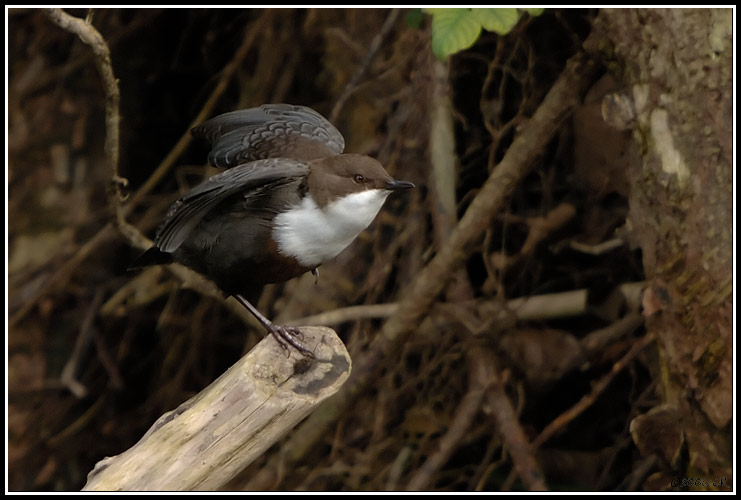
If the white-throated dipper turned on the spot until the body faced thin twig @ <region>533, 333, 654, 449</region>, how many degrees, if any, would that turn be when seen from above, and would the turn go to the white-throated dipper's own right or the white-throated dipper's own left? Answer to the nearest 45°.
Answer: approximately 45° to the white-throated dipper's own left

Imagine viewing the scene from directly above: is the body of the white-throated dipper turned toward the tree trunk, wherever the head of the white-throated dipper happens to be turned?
yes

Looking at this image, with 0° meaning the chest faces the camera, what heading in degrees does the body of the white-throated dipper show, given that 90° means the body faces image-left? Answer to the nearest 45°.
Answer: approximately 270°
